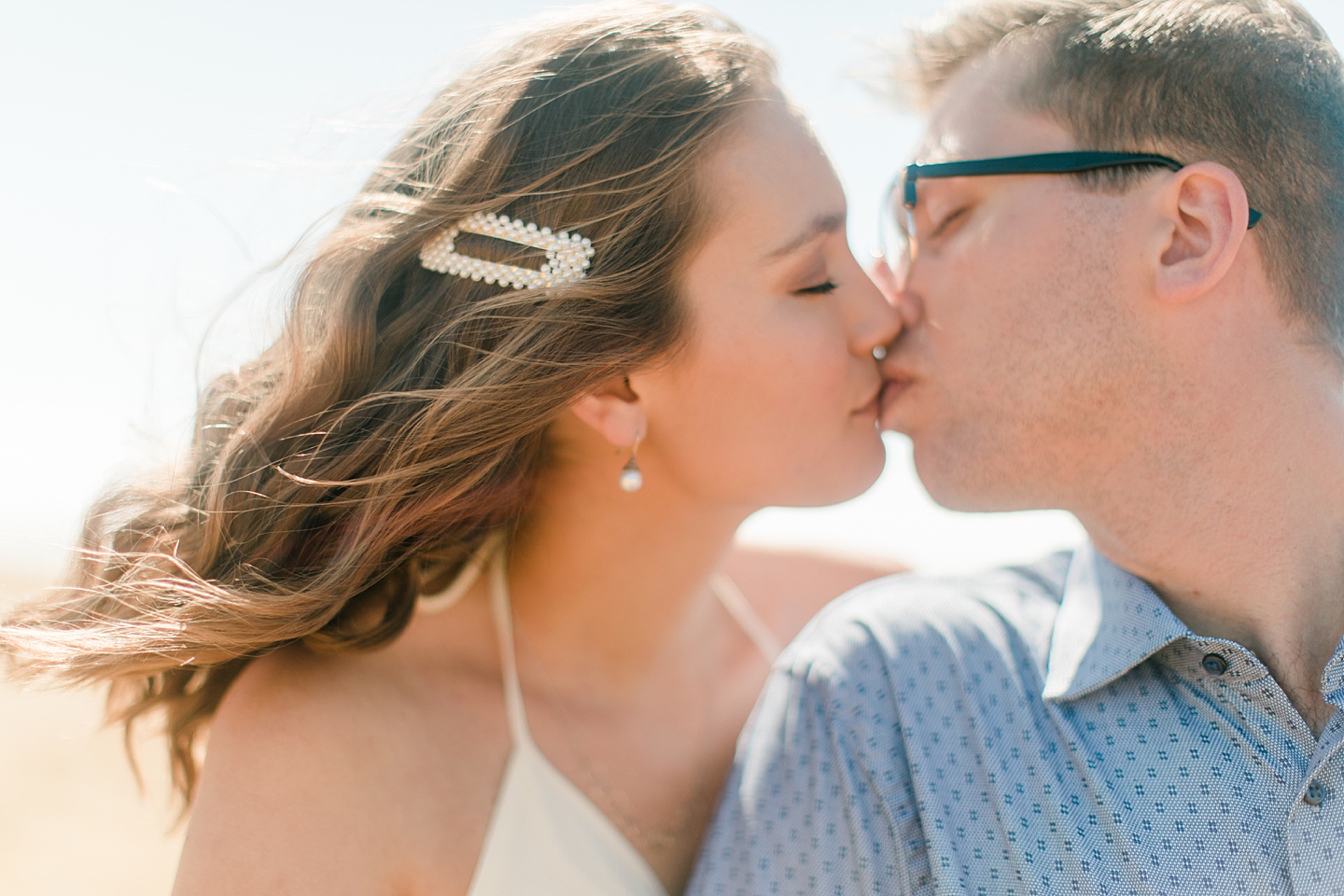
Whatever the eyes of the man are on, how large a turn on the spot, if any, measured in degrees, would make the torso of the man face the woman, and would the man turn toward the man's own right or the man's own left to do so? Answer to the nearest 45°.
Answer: approximately 90° to the man's own right

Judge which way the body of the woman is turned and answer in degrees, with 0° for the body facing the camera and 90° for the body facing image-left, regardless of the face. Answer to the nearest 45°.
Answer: approximately 315°

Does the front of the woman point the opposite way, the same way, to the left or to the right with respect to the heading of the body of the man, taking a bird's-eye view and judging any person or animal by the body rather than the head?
to the left

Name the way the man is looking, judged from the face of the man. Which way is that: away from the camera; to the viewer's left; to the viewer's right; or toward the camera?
to the viewer's left

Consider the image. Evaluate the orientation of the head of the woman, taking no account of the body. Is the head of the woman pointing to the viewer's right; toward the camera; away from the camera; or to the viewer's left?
to the viewer's right

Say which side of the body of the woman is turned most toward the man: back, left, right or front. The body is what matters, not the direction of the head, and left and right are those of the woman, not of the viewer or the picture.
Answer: front
